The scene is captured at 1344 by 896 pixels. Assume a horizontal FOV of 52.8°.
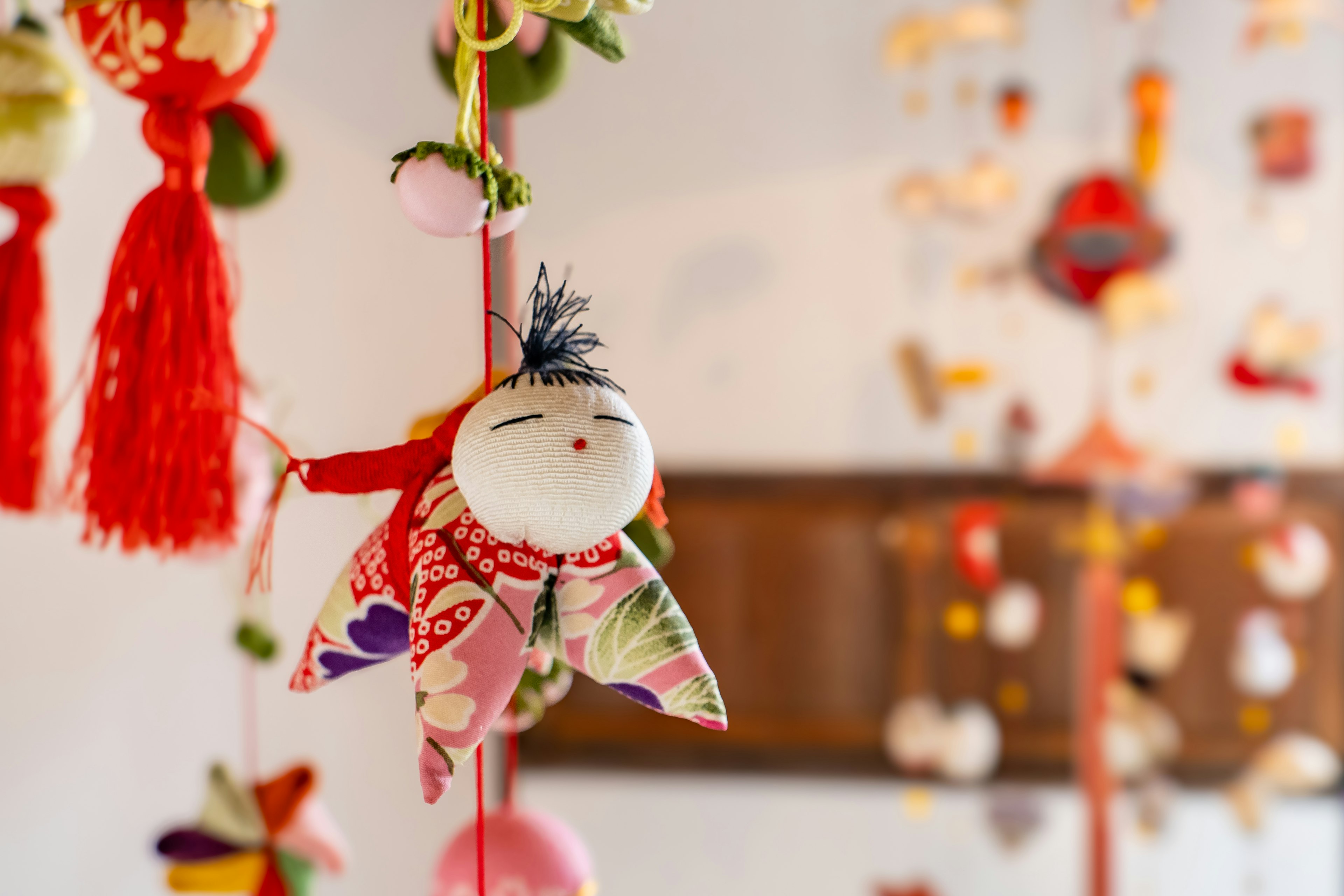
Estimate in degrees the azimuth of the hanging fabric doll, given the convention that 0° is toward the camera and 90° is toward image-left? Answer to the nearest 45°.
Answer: approximately 315°

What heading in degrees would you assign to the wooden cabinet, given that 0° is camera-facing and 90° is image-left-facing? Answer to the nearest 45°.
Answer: approximately 0°

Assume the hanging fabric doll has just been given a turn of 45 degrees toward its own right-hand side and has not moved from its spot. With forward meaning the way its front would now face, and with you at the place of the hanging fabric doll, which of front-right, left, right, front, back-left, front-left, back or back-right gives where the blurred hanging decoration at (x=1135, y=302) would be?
back-left

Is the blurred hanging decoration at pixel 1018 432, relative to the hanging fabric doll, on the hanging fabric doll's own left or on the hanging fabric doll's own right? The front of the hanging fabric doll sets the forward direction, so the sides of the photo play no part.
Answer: on the hanging fabric doll's own left

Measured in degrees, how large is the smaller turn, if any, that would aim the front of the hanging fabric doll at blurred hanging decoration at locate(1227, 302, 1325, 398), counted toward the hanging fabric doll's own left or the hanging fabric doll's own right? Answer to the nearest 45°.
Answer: approximately 90° to the hanging fabric doll's own left

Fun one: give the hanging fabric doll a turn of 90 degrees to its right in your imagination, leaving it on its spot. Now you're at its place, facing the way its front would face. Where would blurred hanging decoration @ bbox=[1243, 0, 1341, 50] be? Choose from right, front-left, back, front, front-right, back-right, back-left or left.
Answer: back
